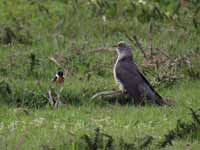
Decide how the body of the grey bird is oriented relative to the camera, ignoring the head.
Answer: to the viewer's left
